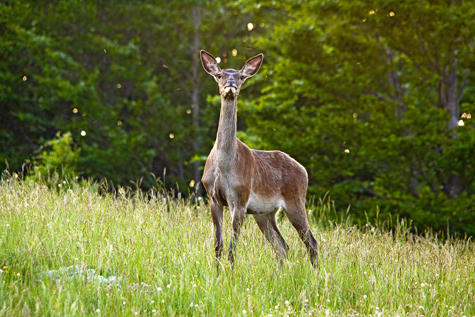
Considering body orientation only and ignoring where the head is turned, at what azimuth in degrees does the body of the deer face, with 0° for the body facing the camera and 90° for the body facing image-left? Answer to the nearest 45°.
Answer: approximately 45°
